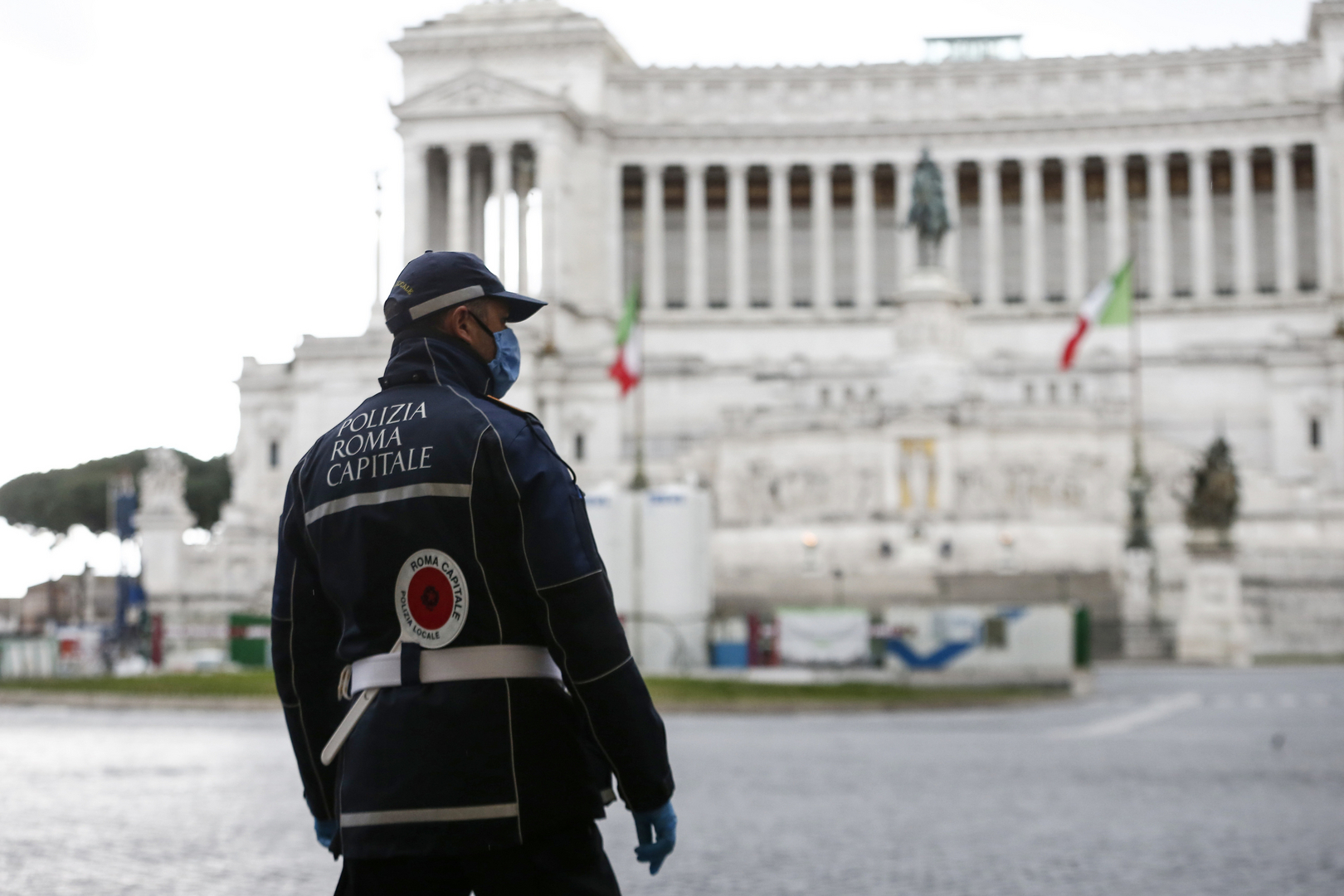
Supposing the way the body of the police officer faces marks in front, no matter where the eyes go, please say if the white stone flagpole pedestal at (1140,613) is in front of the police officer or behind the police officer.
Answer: in front

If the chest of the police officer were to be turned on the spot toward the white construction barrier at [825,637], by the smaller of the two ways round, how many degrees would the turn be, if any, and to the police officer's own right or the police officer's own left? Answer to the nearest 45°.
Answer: approximately 45° to the police officer's own left

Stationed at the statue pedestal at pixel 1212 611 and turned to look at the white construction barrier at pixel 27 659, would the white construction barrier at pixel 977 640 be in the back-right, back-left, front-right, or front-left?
front-left

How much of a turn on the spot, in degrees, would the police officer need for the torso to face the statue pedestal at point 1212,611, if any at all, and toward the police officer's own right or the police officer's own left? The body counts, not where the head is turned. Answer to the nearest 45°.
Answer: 0° — they already face it

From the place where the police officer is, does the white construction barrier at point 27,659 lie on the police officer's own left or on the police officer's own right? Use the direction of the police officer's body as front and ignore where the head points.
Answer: on the police officer's own left

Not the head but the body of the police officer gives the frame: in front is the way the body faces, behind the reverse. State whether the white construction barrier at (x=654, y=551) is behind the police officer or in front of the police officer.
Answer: in front

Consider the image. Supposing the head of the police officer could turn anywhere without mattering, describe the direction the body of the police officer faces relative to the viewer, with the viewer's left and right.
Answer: facing away from the viewer and to the right of the viewer

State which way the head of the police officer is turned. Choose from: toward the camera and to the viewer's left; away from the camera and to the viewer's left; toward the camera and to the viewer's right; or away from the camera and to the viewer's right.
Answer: away from the camera and to the viewer's right

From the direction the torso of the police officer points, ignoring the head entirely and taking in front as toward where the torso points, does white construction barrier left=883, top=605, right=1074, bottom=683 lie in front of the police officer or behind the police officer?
in front
